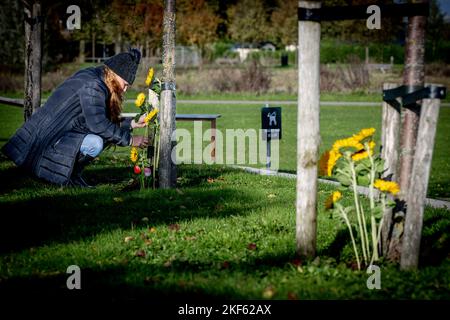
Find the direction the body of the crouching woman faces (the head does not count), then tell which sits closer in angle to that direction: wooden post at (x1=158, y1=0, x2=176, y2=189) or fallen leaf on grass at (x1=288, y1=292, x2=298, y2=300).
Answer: the wooden post

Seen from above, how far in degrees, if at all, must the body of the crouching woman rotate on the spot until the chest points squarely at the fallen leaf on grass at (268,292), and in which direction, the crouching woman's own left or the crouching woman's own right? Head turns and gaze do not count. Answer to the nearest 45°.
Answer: approximately 90° to the crouching woman's own right

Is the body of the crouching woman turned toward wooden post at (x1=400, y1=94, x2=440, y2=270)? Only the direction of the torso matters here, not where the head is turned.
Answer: no

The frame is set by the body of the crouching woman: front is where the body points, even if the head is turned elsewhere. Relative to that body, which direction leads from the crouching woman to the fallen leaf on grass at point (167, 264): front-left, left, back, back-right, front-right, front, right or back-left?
right

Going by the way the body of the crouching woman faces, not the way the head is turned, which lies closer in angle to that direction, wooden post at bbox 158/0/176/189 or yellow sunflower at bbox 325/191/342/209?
the wooden post

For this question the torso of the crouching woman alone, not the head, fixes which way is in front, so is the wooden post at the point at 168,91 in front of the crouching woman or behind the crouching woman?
in front

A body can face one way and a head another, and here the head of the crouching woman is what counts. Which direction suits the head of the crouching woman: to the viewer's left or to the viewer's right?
to the viewer's right

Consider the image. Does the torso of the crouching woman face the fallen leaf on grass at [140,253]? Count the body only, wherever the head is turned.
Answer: no

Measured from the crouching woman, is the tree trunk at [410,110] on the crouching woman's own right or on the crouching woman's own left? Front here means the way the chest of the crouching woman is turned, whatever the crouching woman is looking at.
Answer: on the crouching woman's own right

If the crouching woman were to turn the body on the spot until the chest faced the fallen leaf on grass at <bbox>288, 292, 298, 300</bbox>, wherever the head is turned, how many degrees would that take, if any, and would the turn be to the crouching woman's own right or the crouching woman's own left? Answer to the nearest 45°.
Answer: approximately 90° to the crouching woman's own right

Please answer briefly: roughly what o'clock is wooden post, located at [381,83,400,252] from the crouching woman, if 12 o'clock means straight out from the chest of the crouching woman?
The wooden post is roughly at 2 o'clock from the crouching woman.

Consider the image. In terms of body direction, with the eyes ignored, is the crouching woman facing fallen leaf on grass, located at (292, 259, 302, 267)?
no

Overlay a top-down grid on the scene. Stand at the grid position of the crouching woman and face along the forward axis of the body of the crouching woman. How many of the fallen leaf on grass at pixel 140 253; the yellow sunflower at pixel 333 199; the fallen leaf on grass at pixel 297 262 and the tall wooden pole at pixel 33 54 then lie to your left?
1

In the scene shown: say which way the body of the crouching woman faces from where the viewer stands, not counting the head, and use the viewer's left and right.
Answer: facing to the right of the viewer
